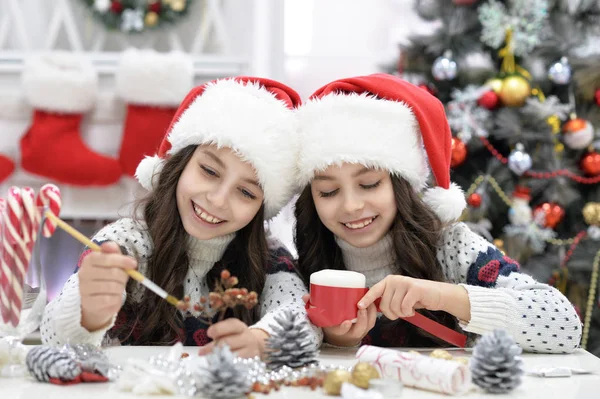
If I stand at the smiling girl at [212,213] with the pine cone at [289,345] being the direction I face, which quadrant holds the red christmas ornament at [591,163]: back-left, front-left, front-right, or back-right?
back-left

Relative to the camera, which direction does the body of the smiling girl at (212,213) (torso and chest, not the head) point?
toward the camera

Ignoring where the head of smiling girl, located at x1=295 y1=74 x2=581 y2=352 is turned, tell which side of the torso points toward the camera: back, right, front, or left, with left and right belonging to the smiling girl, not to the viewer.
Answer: front

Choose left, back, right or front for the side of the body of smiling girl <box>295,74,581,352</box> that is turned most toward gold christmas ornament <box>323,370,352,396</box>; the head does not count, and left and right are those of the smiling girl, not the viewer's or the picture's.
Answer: front

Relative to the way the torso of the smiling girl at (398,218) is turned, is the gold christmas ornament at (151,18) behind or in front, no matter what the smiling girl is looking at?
behind

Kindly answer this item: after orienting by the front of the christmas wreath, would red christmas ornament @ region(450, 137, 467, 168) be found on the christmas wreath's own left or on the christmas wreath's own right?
on the christmas wreath's own left

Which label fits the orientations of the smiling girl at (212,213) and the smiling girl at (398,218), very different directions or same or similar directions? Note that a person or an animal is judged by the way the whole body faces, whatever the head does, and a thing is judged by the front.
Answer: same or similar directions

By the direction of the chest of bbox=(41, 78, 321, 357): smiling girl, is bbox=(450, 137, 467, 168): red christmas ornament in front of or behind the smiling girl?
behind

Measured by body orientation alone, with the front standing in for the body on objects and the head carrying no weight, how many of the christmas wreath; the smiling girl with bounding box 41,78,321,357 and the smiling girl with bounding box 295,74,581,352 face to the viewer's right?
0

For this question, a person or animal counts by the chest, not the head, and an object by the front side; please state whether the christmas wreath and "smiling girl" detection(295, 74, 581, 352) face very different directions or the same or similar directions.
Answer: same or similar directions
